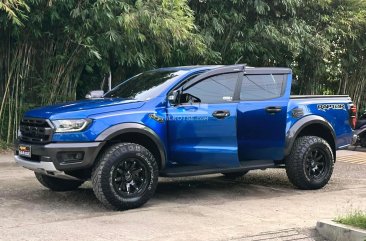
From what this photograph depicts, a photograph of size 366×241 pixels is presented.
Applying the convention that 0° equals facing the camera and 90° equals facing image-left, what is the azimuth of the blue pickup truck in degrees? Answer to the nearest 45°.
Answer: approximately 45°

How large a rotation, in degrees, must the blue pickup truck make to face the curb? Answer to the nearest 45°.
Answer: approximately 90° to its left
